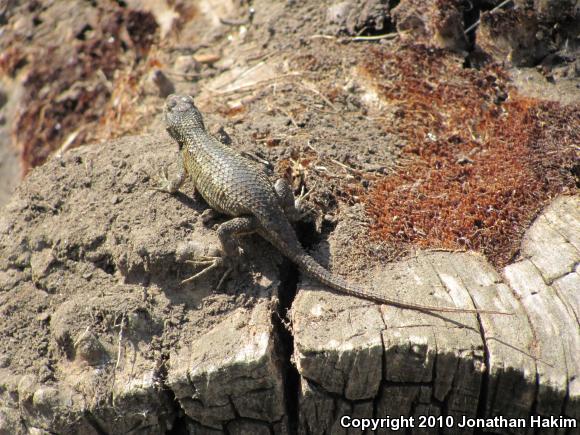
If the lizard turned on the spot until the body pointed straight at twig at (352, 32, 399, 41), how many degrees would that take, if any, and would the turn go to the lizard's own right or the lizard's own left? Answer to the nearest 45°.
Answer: approximately 90° to the lizard's own right

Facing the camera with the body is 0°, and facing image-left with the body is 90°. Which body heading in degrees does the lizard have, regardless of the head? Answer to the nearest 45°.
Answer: approximately 135°

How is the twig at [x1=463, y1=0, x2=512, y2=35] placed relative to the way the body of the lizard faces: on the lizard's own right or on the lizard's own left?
on the lizard's own right

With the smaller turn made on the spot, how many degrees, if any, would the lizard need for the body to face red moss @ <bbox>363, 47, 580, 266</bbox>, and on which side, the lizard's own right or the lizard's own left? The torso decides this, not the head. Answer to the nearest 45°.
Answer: approximately 135° to the lizard's own right

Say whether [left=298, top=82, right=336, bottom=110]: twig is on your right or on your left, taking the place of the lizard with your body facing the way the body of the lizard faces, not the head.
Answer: on your right

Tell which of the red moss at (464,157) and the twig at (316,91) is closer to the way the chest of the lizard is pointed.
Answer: the twig

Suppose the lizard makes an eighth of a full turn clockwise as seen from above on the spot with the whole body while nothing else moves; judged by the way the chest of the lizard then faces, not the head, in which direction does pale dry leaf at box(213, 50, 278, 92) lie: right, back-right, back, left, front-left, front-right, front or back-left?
front

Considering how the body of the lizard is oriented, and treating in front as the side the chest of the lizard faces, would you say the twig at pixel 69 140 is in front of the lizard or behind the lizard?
in front
